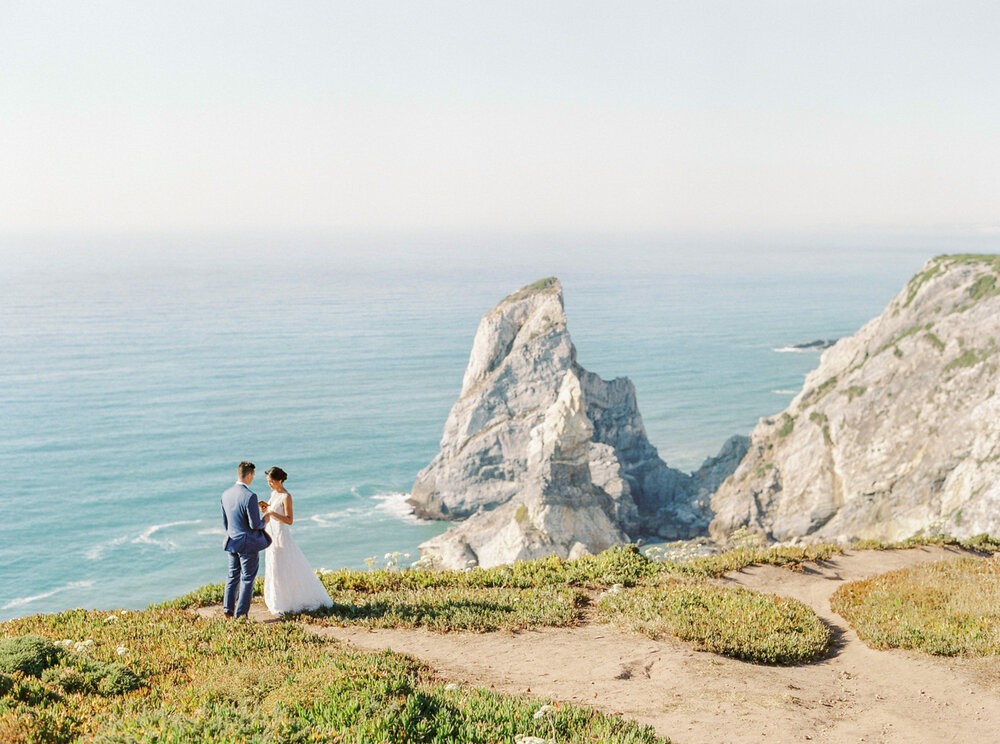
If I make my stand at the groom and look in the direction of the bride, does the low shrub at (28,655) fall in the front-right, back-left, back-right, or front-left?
back-right

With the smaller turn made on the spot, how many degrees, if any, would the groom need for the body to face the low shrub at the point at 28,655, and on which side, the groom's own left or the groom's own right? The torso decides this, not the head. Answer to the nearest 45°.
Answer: approximately 180°

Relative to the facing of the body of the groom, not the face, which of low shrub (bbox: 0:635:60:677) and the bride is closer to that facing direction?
the bride

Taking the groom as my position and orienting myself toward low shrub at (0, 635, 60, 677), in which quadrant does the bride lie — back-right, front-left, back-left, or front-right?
back-left

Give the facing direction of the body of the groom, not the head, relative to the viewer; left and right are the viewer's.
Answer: facing away from the viewer and to the right of the viewer

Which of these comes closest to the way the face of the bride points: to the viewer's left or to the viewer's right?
to the viewer's left
